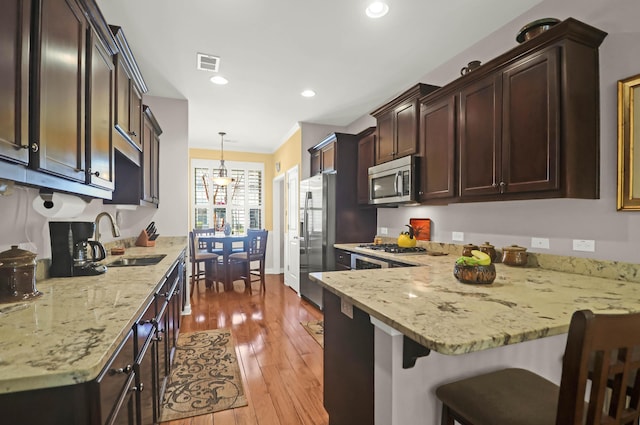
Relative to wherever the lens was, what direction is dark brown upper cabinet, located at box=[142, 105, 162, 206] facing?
facing to the right of the viewer

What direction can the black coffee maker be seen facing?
to the viewer's right

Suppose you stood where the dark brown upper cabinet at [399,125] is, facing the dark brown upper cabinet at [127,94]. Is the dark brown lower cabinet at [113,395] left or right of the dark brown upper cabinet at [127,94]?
left

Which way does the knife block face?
to the viewer's right

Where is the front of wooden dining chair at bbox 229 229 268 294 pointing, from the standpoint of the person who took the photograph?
facing away from the viewer and to the left of the viewer

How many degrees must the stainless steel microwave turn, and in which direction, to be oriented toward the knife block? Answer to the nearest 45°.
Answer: approximately 45° to its right

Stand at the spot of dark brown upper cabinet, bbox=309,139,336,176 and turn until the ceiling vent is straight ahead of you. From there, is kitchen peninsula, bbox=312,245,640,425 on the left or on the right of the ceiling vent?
left

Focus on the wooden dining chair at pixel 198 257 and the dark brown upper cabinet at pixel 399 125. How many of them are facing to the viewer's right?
1

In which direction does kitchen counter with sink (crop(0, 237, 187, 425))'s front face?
to the viewer's right
